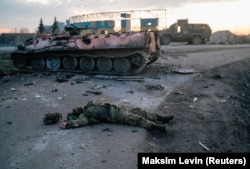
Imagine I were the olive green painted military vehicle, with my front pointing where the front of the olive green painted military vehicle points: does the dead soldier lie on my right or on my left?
on my left

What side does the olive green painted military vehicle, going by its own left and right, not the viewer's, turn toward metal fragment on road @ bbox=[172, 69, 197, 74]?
left

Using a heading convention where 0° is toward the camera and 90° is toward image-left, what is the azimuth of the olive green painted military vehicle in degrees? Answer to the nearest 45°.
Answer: approximately 90°

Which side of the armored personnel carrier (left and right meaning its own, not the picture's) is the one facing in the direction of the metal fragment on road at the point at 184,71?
back

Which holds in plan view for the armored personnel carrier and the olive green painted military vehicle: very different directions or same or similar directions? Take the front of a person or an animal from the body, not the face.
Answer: same or similar directions

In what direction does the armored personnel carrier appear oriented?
to the viewer's left

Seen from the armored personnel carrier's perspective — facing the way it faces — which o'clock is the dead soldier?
The dead soldier is roughly at 9 o'clock from the armored personnel carrier.

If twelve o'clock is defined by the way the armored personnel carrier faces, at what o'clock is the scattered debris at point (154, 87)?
The scattered debris is roughly at 8 o'clock from the armored personnel carrier.
